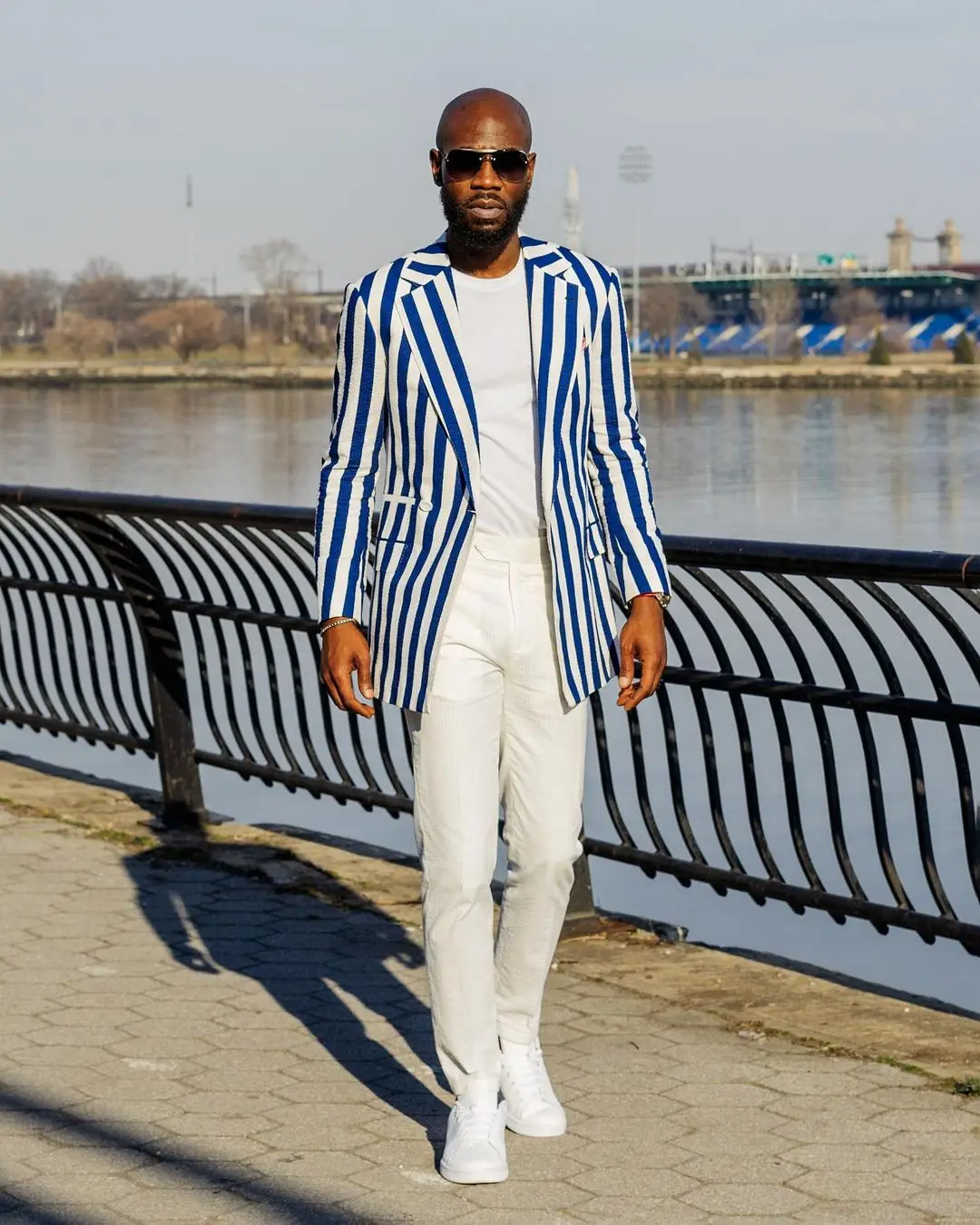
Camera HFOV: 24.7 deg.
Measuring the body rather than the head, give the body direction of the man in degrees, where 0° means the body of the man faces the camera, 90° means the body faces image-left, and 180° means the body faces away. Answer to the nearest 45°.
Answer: approximately 0°

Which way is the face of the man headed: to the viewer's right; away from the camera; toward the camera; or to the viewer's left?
toward the camera

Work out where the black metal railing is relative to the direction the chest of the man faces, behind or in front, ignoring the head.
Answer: behind
